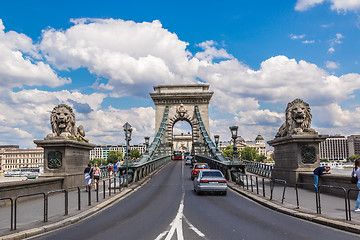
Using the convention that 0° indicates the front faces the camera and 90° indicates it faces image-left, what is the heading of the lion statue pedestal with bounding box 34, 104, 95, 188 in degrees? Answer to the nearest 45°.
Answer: approximately 45°

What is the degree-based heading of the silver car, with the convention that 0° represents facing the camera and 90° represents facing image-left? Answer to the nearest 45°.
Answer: approximately 180°

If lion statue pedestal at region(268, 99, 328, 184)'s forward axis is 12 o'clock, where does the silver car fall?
The silver car is roughly at 3 o'clock from the lion statue pedestal.

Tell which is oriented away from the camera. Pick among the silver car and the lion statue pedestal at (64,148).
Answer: the silver car

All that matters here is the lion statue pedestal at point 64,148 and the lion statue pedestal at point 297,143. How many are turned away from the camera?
0

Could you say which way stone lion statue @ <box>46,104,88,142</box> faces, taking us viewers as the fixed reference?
facing the viewer and to the left of the viewer

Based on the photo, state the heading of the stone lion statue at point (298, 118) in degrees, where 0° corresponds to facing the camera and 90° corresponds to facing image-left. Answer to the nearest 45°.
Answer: approximately 315°

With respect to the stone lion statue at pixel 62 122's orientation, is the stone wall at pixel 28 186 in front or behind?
in front

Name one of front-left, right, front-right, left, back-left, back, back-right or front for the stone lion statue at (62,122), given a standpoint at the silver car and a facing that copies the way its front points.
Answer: left

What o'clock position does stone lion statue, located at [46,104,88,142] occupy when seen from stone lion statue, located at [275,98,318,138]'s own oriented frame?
stone lion statue, located at [46,104,88,142] is roughly at 4 o'clock from stone lion statue, located at [275,98,318,138].

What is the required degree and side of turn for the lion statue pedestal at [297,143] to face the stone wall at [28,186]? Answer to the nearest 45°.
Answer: approximately 90° to its right

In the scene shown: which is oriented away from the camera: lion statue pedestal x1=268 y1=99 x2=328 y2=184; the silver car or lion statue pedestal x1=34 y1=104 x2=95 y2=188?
the silver car

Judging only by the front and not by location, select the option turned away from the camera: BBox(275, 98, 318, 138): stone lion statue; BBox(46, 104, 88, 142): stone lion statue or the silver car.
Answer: the silver car
